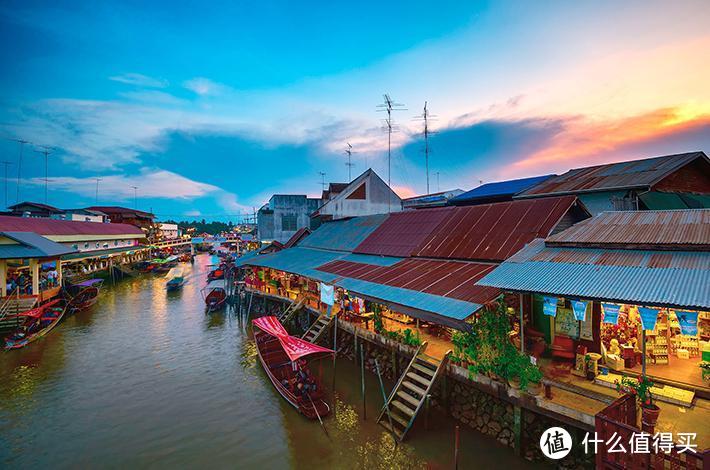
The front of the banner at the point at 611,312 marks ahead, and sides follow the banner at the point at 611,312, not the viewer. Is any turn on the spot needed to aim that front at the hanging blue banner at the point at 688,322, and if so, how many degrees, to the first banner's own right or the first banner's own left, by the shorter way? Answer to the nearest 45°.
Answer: approximately 90° to the first banner's own left

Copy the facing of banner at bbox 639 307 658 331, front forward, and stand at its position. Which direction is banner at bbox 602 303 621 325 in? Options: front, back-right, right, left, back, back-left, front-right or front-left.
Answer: back-right

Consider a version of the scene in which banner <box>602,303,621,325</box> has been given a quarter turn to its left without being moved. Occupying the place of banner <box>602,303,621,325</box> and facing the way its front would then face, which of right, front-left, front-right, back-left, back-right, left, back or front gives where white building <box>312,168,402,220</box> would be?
back-left

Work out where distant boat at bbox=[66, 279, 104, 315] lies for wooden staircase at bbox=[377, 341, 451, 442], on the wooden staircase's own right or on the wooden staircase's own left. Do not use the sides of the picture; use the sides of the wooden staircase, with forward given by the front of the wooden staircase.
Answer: on the wooden staircase's own right

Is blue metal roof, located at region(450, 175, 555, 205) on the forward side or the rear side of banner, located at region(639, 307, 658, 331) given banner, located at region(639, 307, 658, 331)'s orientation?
on the rear side

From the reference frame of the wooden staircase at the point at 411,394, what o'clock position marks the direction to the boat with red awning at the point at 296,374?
The boat with red awning is roughly at 2 o'clock from the wooden staircase.

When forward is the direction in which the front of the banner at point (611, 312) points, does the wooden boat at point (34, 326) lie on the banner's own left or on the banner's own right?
on the banner's own right

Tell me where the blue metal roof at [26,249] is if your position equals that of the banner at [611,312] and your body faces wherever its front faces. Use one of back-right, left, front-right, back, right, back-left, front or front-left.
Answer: right
